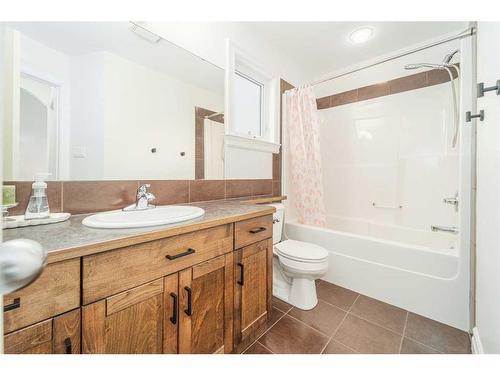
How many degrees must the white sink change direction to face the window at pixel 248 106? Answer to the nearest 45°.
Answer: approximately 90° to its left

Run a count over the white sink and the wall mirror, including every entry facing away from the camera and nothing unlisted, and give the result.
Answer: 0

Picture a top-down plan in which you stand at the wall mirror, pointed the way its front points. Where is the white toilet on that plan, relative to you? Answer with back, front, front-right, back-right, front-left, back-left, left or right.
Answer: front-left

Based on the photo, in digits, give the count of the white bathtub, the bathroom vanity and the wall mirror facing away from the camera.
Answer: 0

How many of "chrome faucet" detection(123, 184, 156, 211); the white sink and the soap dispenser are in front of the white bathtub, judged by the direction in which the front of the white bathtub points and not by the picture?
3

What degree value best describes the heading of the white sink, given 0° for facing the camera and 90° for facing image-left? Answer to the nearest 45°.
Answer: approximately 315°

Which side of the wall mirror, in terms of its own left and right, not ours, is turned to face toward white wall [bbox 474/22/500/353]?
front

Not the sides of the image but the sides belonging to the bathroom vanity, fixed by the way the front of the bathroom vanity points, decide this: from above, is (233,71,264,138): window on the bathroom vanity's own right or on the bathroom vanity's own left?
on the bathroom vanity's own left

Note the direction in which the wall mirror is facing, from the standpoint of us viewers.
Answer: facing the viewer and to the right of the viewer

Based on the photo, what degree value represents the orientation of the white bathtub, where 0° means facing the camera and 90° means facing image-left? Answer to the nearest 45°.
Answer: approximately 45°

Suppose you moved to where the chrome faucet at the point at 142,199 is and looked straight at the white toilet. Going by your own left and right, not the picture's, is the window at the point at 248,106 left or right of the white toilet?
left
